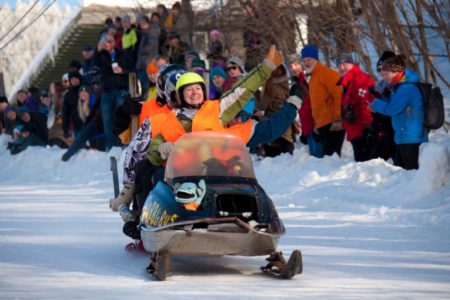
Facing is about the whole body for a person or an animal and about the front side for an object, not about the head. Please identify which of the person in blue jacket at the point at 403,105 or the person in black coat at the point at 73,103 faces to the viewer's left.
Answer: the person in blue jacket

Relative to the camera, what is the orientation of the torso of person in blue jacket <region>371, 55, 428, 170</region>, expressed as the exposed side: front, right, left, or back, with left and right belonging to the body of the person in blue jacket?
left

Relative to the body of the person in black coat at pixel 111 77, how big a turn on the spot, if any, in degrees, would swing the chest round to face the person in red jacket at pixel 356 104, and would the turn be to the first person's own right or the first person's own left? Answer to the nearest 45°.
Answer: approximately 45° to the first person's own left

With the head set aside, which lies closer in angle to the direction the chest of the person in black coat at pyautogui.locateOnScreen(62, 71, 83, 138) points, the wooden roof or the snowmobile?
the snowmobile

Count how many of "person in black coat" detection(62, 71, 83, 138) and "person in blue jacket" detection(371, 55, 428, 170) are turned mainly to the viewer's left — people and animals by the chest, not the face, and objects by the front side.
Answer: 1

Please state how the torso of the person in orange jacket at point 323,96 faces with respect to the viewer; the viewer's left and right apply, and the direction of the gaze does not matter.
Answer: facing the viewer and to the left of the viewer

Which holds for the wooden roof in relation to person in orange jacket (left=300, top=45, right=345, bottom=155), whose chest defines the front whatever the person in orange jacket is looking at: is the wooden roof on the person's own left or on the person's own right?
on the person's own right

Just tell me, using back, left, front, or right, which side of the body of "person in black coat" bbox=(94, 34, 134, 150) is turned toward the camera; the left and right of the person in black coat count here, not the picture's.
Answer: front

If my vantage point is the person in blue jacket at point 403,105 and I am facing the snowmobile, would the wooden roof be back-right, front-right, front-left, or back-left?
back-right

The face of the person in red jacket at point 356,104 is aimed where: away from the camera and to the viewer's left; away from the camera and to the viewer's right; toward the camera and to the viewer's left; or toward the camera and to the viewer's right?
toward the camera and to the viewer's left
